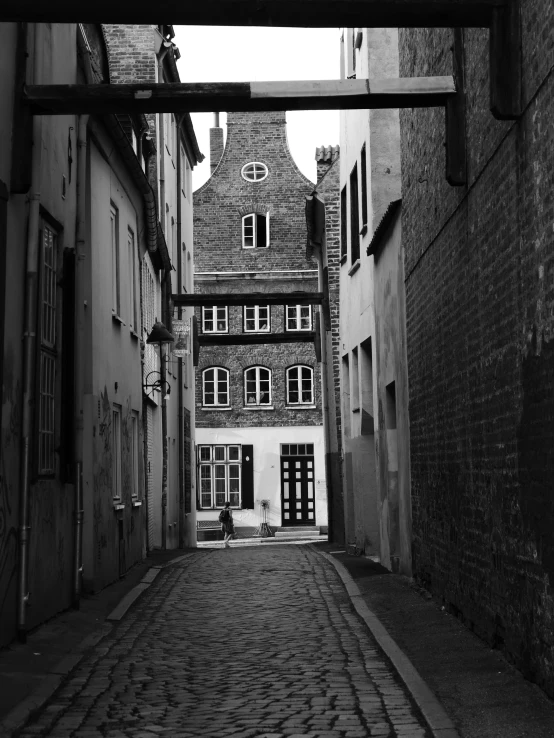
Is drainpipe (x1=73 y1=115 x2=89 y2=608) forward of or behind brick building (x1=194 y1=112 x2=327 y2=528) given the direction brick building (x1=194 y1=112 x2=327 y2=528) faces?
forward

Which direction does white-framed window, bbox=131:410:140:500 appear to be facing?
to the viewer's right

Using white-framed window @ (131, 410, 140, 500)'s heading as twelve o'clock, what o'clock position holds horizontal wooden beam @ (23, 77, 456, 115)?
The horizontal wooden beam is roughly at 3 o'clock from the white-framed window.

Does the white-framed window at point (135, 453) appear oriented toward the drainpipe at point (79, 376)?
no

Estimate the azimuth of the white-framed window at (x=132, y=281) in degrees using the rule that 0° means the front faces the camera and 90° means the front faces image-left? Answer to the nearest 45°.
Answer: approximately 270°

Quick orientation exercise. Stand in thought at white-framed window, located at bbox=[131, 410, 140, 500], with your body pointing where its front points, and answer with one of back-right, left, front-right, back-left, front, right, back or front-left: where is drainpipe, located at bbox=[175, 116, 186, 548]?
left

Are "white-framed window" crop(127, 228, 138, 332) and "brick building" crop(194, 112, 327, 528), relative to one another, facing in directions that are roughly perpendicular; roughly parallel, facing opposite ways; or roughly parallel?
roughly perpendicular

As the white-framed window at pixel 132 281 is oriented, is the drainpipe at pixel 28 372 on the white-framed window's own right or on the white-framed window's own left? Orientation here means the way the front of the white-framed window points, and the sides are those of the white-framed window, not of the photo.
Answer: on the white-framed window's own right

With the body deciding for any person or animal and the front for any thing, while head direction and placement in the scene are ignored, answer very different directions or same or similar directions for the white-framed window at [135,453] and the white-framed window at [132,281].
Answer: same or similar directions

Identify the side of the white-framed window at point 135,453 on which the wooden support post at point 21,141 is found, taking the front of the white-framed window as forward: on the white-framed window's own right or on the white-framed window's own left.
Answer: on the white-framed window's own right

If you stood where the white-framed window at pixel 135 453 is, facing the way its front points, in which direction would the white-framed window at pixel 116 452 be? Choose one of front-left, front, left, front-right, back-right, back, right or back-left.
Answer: right

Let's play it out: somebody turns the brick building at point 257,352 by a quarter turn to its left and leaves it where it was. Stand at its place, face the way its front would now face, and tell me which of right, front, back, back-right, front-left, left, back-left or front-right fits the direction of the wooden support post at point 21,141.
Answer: right

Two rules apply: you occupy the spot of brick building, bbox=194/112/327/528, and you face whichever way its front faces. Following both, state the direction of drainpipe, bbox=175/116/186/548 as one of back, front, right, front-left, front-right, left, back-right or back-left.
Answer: front

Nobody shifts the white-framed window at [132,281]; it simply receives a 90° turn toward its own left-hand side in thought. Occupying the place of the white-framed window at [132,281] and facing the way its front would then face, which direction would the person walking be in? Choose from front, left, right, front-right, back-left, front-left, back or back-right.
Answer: front

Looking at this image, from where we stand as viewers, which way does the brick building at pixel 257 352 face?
facing the viewer

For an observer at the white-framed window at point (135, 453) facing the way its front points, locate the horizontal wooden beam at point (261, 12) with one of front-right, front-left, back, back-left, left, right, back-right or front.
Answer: right
